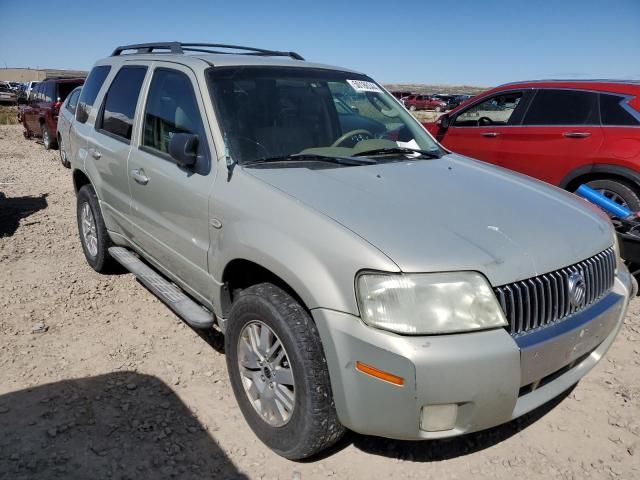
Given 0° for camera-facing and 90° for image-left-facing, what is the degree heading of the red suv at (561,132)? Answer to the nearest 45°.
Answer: approximately 90°

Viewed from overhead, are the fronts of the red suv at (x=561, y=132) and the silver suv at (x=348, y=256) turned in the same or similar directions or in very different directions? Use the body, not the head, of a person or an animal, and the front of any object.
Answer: very different directions

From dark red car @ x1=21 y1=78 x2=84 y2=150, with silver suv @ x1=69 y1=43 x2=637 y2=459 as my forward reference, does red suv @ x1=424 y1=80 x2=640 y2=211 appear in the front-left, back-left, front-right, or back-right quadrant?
front-left

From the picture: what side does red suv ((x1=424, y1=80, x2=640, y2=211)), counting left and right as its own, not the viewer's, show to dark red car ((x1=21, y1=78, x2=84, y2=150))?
front

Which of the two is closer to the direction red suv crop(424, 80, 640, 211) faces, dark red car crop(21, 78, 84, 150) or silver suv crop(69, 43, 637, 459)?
the dark red car

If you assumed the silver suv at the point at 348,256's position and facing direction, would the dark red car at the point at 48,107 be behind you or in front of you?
behind

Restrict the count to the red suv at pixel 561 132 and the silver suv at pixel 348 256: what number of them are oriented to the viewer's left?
1

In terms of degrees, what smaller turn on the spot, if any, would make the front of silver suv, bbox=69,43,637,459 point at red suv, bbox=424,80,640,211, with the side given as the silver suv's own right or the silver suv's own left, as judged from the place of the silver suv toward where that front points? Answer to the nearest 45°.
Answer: approximately 90° to the silver suv's own left

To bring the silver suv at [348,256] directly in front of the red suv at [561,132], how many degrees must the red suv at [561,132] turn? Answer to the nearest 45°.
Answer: approximately 90° to its left

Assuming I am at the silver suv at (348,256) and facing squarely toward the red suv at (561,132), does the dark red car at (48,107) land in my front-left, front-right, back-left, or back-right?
front-left

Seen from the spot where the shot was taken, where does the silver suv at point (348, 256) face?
facing the viewer and to the right of the viewer

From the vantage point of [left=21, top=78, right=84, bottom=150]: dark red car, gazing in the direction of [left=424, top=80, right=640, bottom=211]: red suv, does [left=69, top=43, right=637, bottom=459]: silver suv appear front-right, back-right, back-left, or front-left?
front-right
